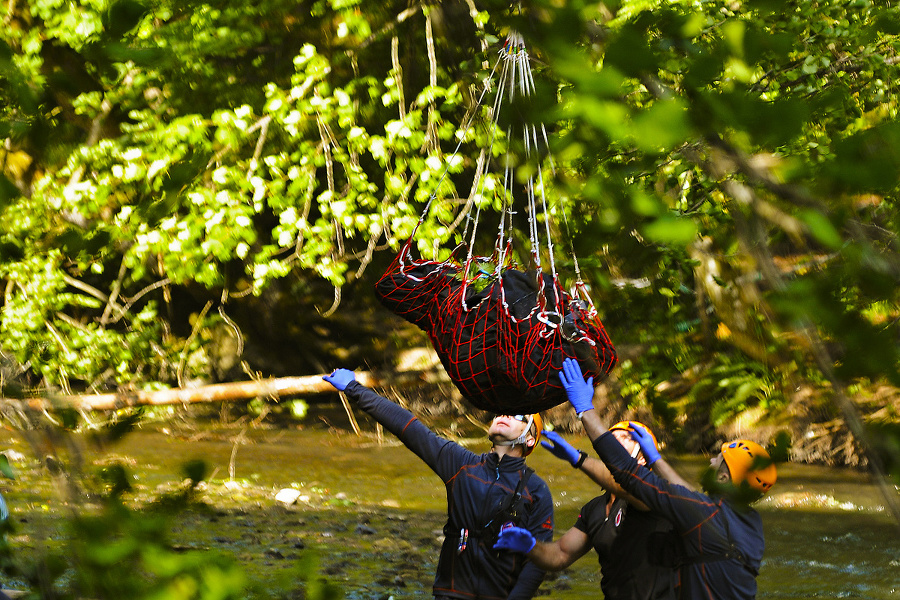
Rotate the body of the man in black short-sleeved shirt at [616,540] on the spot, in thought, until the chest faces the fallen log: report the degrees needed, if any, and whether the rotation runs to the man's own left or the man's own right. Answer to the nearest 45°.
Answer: approximately 90° to the man's own right

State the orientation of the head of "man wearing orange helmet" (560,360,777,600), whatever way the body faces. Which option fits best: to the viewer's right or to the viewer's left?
to the viewer's left

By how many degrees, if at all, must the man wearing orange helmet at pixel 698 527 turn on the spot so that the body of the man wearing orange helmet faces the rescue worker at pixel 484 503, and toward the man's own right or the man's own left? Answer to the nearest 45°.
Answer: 0° — they already face them

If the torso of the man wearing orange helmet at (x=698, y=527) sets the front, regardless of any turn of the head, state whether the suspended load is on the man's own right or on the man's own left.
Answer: on the man's own left

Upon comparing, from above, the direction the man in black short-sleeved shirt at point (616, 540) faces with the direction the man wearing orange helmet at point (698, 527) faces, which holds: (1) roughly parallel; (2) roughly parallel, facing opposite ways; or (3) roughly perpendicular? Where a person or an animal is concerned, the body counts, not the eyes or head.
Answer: roughly perpendicular

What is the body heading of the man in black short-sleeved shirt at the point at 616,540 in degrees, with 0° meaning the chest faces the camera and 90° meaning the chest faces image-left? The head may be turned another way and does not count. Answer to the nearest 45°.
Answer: approximately 45°

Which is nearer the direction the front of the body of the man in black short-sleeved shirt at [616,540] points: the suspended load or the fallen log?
the suspended load

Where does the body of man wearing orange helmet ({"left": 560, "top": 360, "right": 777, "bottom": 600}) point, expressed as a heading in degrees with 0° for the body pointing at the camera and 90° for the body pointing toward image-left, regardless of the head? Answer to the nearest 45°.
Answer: approximately 135°

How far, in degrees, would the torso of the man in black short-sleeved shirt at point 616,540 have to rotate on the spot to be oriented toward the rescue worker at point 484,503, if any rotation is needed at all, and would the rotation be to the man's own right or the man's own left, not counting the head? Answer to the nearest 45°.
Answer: approximately 90° to the man's own right
